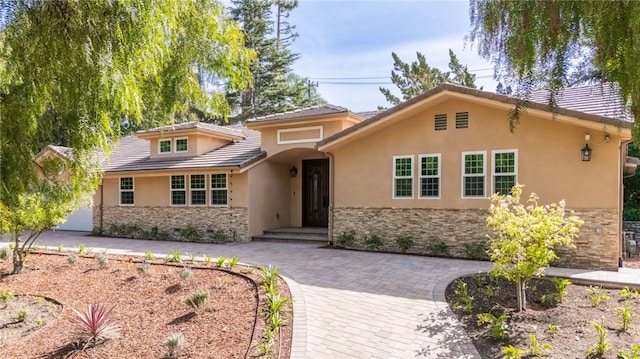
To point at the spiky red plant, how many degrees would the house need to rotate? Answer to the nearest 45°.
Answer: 0° — it already faces it

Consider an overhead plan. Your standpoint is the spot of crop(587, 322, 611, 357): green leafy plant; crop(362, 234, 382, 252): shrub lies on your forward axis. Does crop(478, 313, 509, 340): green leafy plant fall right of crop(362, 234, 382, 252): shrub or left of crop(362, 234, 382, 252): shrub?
left

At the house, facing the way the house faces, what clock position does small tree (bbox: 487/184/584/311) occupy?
The small tree is roughly at 10 o'clock from the house.

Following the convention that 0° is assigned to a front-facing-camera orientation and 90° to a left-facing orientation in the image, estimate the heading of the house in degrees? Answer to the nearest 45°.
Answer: approximately 45°

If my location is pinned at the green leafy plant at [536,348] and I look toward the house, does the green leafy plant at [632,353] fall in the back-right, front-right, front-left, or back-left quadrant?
back-right

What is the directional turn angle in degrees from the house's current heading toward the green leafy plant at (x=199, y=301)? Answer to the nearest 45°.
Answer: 0° — it already faces it
